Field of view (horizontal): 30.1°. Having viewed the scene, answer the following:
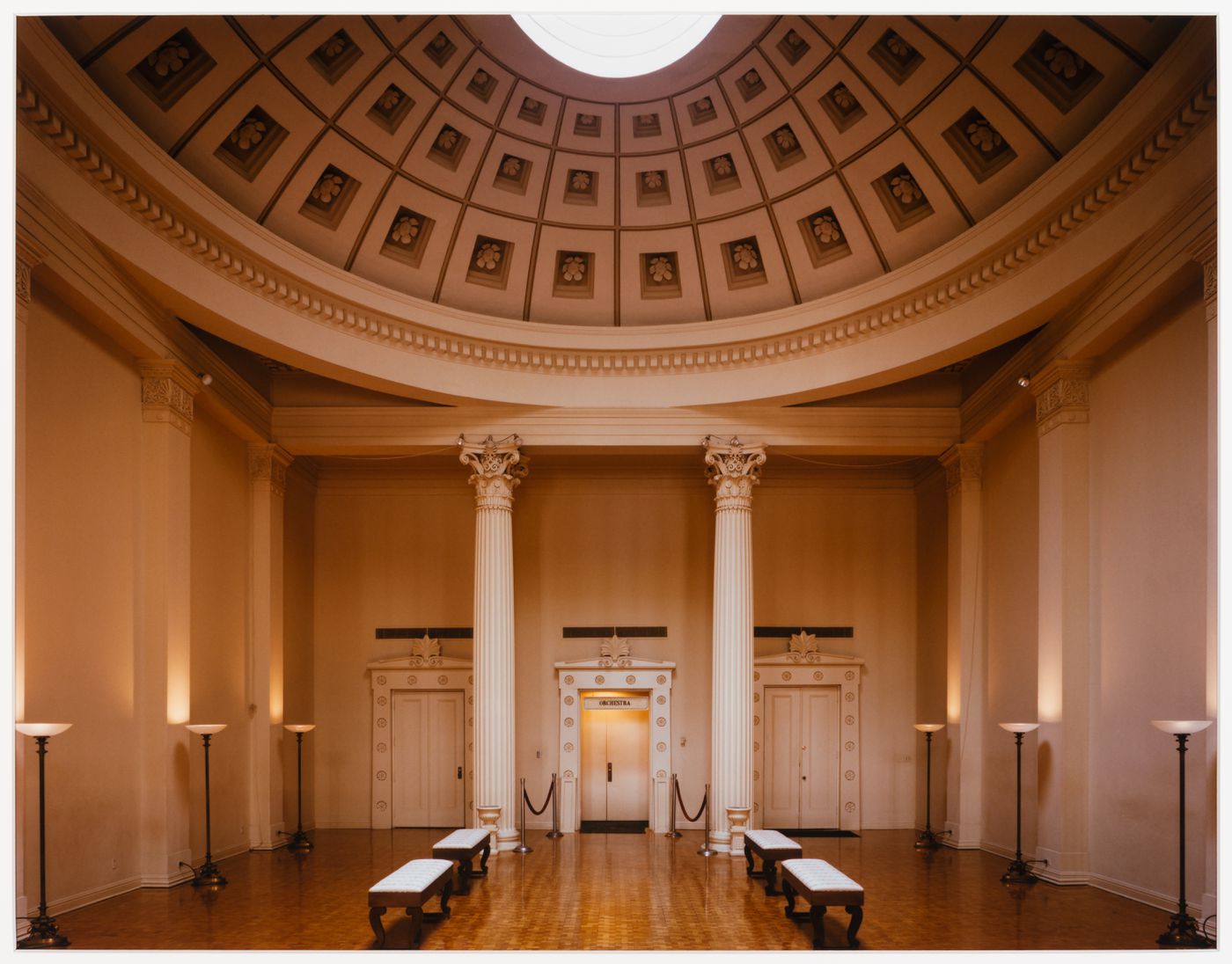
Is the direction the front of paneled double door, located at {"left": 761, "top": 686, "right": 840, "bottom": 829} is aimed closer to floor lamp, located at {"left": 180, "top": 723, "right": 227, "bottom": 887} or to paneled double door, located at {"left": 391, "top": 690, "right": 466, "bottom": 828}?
the floor lamp

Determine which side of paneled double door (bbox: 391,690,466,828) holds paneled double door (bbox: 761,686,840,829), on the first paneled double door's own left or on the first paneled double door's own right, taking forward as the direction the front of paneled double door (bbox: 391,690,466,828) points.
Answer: on the first paneled double door's own left

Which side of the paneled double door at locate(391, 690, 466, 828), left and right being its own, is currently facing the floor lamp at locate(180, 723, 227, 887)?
front

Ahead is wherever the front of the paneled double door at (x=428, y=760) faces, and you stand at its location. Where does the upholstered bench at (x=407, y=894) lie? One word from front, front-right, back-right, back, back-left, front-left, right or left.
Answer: front

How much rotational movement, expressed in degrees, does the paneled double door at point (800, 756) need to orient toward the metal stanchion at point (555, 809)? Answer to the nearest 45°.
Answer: approximately 45° to its right

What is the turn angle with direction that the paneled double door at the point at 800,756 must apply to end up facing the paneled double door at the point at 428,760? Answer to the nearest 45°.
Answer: approximately 90° to its right

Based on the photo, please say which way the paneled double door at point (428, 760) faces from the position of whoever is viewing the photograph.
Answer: facing the viewer

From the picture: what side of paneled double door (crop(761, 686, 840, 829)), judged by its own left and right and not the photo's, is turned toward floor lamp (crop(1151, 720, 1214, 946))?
front

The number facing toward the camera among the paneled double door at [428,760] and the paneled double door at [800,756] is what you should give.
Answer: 2

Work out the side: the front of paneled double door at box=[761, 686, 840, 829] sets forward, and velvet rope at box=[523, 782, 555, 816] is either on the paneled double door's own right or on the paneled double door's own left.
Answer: on the paneled double door's own right

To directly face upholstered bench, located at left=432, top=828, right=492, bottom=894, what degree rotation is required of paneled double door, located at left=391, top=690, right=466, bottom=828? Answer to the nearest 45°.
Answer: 0° — it already faces it

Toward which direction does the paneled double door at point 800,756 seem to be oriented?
toward the camera
